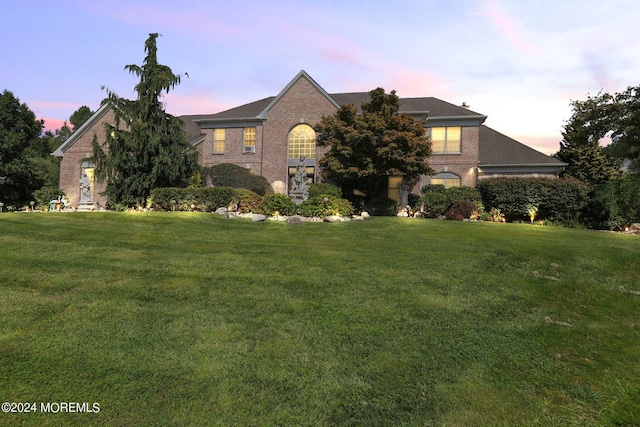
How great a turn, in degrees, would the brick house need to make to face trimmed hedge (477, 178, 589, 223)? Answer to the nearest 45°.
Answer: approximately 45° to its left

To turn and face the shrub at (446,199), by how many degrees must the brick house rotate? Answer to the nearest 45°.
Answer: approximately 45° to its left

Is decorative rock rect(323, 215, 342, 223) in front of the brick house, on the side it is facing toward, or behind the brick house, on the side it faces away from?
in front

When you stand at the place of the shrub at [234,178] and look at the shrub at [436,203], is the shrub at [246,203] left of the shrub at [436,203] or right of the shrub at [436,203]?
right

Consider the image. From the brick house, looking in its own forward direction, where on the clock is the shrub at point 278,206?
The shrub is roughly at 12 o'clock from the brick house.

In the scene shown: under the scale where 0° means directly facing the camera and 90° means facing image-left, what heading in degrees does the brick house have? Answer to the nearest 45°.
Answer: approximately 0°

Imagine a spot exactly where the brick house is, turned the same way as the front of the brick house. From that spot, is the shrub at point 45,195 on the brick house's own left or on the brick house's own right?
on the brick house's own right

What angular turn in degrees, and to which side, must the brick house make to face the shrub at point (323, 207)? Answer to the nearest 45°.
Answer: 0° — it already faces it

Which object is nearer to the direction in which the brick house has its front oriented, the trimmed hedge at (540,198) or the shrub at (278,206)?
the shrub

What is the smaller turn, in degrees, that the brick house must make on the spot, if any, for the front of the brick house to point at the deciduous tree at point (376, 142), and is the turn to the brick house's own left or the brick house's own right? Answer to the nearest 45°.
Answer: approximately 45° to the brick house's own left
